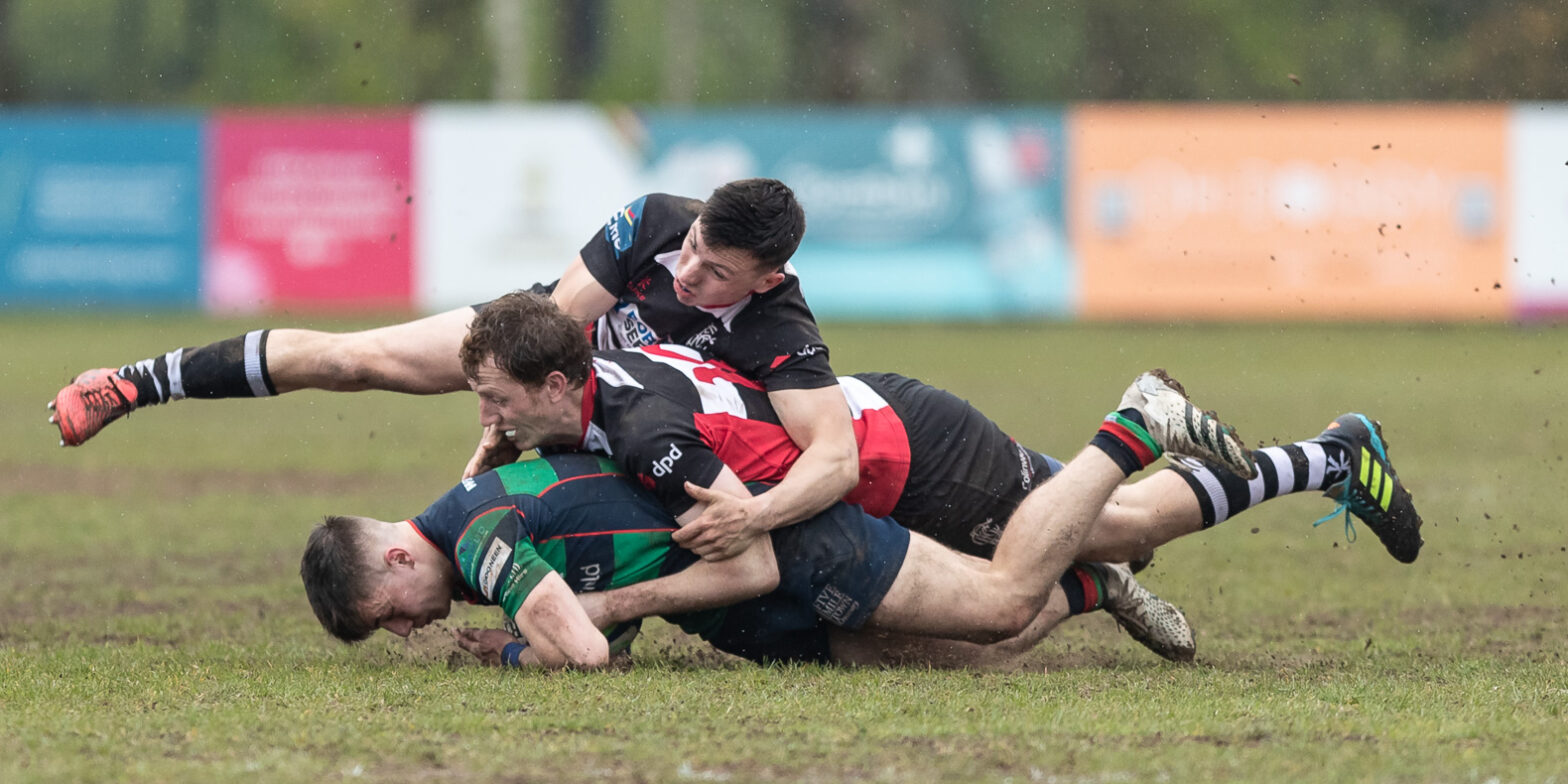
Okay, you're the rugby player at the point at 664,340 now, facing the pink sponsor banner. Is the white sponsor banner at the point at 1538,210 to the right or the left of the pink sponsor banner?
right

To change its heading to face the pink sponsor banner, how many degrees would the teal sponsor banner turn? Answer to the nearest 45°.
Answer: approximately 90° to its right

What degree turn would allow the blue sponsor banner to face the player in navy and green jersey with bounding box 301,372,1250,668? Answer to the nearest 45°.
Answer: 0° — it already faces them

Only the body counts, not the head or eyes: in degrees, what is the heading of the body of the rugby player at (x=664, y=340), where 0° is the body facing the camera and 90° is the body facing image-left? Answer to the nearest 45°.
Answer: approximately 45°

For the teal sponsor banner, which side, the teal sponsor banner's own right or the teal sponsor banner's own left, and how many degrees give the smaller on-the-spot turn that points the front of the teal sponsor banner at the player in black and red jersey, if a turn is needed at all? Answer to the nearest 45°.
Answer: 0° — it already faces them

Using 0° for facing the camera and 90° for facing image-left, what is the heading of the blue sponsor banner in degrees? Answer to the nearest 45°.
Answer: approximately 0°

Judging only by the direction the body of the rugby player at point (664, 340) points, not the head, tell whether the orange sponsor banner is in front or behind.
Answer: behind

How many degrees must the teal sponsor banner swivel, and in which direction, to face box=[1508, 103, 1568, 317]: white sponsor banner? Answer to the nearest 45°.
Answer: approximately 90° to its left

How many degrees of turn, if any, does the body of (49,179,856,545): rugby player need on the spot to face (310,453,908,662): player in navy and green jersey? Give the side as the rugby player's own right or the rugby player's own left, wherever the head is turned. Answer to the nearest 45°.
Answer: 0° — they already face them
